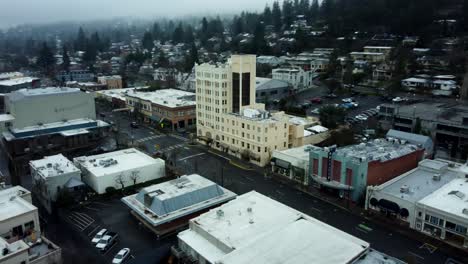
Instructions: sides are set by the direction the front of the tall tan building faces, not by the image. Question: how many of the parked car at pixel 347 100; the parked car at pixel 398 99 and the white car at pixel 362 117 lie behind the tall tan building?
3

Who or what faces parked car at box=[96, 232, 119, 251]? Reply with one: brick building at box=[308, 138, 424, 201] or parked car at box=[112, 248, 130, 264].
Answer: the brick building

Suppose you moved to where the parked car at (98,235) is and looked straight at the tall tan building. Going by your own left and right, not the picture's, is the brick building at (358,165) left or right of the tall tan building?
right

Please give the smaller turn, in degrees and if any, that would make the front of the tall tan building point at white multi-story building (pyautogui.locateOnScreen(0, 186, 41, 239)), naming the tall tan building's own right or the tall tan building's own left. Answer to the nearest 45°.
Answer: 0° — it already faces it

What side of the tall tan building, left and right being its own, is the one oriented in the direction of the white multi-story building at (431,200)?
left

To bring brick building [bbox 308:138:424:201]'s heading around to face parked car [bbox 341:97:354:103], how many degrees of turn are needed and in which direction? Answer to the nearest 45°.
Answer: approximately 135° to its right

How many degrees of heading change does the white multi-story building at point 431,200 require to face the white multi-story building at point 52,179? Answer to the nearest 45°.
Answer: approximately 45° to its right
